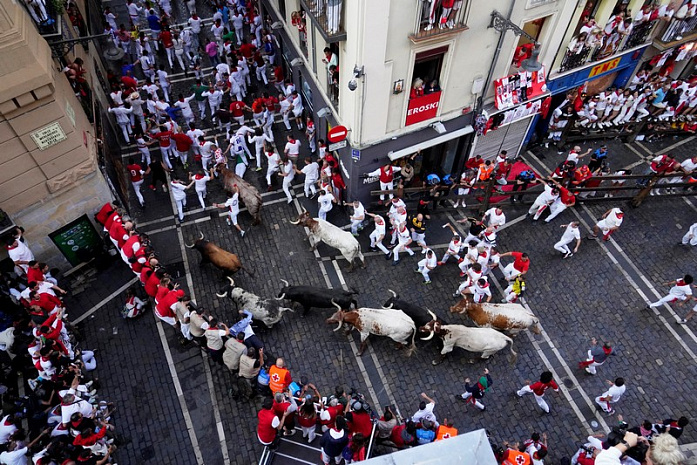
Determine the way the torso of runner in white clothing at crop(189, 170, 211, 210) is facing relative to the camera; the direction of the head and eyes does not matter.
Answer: away from the camera

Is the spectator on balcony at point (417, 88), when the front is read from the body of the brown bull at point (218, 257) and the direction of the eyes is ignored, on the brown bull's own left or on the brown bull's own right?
on the brown bull's own right

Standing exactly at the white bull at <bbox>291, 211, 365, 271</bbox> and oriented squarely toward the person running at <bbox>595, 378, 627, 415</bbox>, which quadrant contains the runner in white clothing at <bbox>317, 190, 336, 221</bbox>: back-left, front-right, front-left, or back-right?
back-left

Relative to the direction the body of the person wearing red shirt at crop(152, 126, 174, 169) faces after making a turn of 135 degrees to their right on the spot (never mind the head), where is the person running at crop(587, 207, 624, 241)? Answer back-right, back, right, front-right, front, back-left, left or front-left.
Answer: front

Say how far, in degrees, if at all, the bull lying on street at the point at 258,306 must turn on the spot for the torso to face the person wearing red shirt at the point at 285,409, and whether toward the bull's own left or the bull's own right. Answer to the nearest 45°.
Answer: approximately 135° to the bull's own left

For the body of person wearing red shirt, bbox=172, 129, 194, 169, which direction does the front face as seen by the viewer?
away from the camera

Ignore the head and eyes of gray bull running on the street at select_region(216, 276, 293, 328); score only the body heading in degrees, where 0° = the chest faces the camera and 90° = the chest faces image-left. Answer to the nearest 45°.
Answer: approximately 135°

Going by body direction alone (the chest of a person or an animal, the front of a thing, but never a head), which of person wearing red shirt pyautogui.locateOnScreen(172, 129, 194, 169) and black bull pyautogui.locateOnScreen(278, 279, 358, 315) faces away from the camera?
the person wearing red shirt

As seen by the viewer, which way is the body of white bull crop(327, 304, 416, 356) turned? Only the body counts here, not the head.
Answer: to the viewer's left

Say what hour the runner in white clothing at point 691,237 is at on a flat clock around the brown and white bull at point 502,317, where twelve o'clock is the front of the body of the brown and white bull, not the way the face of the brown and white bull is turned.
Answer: The runner in white clothing is roughly at 4 o'clock from the brown and white bull.

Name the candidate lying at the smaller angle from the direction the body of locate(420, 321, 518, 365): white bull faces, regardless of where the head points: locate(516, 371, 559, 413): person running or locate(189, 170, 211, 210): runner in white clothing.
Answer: the runner in white clothing

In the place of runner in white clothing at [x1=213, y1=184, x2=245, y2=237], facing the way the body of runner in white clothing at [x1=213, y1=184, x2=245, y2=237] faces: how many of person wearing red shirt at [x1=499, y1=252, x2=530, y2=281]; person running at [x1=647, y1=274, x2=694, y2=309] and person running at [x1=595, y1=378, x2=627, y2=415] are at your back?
3

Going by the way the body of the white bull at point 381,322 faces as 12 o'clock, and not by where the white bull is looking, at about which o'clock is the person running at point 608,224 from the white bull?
The person running is roughly at 5 o'clock from the white bull.

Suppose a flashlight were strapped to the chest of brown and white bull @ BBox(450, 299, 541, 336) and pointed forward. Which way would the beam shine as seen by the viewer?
to the viewer's left

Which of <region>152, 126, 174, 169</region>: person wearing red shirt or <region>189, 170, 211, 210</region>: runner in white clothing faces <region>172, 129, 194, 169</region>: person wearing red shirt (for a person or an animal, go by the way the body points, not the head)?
the runner in white clothing

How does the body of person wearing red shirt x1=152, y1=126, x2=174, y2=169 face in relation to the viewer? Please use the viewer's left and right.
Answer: facing away from the viewer
